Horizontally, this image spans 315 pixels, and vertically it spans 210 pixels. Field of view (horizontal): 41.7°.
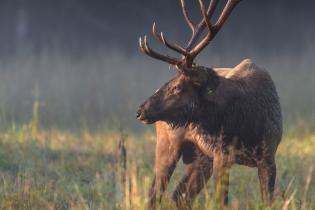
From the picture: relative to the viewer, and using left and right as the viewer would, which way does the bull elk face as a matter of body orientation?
facing the viewer and to the left of the viewer
